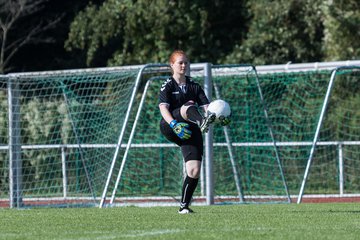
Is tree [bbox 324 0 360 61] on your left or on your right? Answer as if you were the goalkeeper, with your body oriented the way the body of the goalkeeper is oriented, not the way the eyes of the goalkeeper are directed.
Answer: on your left

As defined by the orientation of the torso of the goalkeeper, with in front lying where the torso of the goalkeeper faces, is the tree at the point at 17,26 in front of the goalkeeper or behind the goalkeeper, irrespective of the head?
behind

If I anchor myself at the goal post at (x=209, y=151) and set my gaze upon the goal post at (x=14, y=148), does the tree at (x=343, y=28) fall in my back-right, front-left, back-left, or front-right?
back-right

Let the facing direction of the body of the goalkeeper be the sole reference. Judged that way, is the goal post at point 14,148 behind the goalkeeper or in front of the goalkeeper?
behind

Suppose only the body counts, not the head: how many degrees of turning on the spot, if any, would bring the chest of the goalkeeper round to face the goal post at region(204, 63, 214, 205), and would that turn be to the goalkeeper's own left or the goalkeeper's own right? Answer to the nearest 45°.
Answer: approximately 135° to the goalkeeper's own left

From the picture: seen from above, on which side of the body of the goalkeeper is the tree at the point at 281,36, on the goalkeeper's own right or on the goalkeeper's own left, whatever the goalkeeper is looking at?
on the goalkeeper's own left

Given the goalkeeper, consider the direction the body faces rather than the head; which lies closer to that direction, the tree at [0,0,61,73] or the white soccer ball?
the white soccer ball

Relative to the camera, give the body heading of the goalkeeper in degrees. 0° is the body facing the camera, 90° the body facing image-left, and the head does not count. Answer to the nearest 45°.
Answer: approximately 315°
